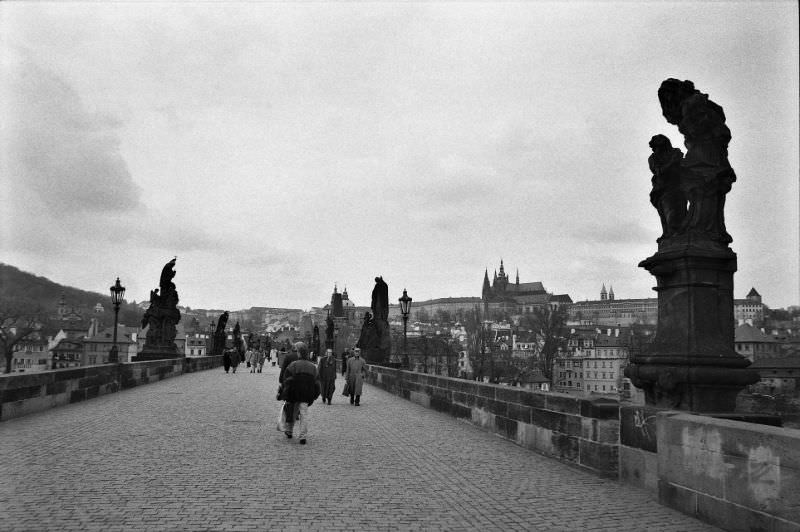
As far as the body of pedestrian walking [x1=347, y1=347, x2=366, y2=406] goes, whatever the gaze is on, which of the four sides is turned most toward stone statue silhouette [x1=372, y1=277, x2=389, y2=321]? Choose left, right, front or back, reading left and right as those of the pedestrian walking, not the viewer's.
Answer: back

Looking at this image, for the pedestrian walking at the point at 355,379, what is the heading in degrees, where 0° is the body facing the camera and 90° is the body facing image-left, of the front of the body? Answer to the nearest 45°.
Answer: approximately 0°

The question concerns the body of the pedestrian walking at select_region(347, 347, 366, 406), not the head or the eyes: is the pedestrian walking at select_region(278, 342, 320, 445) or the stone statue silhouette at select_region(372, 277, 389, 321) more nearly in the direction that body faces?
the pedestrian walking

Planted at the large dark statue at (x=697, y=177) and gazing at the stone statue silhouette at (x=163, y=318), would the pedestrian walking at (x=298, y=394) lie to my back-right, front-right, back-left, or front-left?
front-left

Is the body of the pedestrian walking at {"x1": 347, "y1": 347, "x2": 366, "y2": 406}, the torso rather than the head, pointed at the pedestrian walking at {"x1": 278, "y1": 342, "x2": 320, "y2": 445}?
yes

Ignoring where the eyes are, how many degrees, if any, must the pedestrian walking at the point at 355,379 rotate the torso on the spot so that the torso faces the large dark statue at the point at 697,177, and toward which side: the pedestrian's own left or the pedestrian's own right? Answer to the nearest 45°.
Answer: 0° — they already face it

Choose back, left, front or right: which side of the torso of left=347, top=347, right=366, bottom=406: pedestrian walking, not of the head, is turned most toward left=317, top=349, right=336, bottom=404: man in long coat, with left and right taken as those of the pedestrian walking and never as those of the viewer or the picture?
right

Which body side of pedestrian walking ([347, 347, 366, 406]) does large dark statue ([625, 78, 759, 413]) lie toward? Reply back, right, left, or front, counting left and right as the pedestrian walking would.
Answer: front

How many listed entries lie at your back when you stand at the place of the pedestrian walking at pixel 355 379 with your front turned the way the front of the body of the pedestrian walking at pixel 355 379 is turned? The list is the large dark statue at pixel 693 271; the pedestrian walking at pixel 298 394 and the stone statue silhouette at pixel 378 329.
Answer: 1

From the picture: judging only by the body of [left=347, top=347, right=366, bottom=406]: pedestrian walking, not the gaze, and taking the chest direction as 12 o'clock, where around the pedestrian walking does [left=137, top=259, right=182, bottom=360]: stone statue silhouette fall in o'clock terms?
The stone statue silhouette is roughly at 5 o'clock from the pedestrian walking.

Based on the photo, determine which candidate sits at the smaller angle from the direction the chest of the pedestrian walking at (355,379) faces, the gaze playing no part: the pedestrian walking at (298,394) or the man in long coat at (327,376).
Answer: the pedestrian walking

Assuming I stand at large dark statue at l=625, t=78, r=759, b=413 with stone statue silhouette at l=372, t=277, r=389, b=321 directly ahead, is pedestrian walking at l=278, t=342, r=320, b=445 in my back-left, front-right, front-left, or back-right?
front-left
